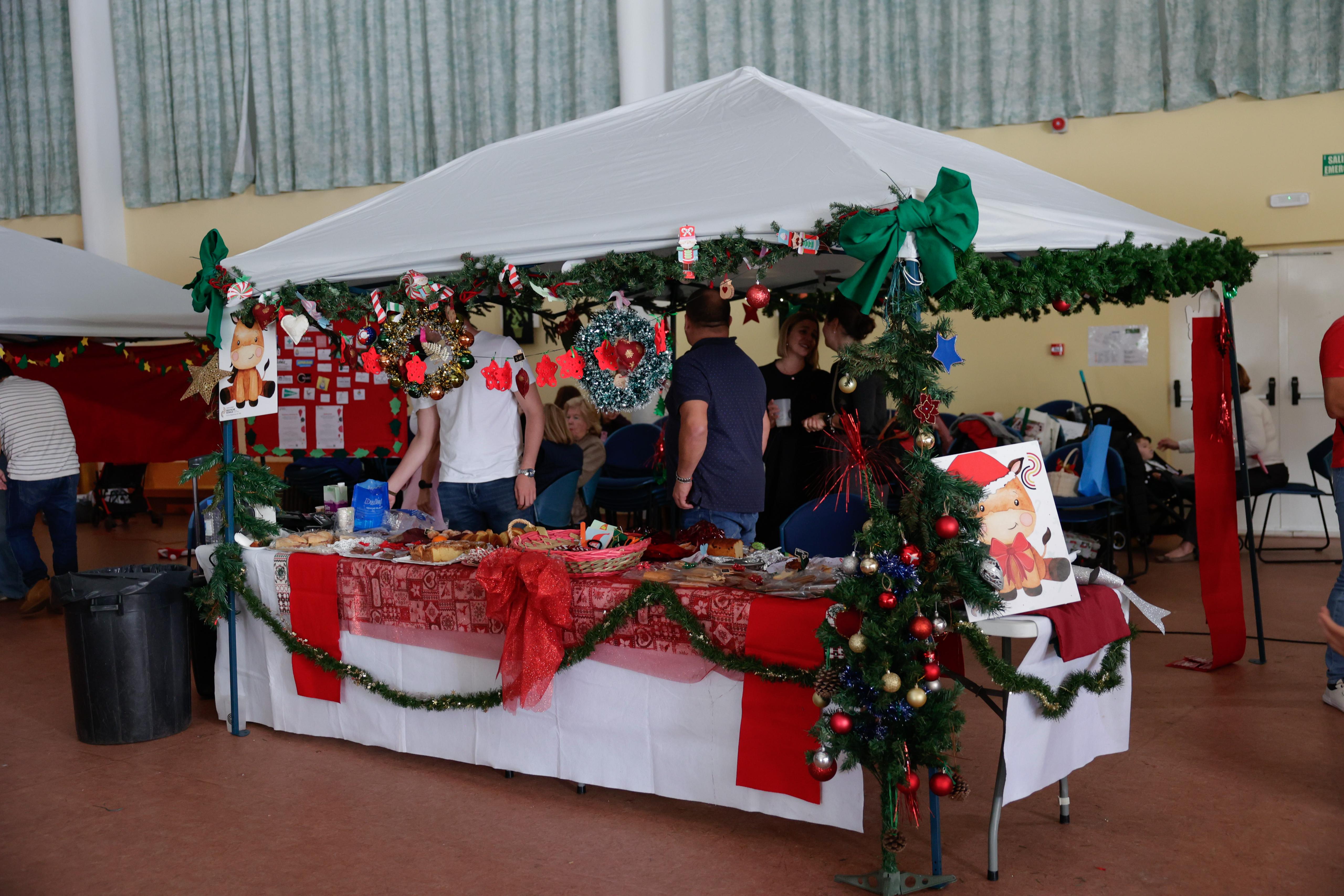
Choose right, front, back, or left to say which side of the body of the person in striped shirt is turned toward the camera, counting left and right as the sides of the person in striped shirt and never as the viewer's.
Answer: back

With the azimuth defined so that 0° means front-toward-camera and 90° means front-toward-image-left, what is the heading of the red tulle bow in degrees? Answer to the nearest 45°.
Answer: approximately 0°

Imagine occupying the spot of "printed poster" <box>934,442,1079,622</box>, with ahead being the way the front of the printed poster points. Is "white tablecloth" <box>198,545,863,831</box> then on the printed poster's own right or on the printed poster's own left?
on the printed poster's own right

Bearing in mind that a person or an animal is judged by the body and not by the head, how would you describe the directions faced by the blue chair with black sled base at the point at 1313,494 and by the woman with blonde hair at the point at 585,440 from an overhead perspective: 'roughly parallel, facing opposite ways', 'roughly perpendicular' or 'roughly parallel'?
roughly perpendicular

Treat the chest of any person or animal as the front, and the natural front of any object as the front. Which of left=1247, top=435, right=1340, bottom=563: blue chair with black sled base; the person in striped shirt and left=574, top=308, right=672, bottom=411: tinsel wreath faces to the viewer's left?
the blue chair with black sled base

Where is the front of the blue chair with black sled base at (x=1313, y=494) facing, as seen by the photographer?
facing to the left of the viewer

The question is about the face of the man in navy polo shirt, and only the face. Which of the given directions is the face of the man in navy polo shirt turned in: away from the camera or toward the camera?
away from the camera

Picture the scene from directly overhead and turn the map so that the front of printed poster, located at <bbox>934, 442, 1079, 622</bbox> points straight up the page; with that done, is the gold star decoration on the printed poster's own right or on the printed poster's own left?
on the printed poster's own right
